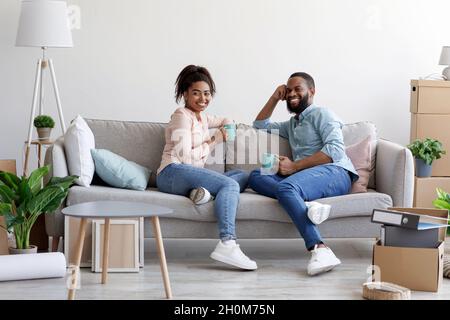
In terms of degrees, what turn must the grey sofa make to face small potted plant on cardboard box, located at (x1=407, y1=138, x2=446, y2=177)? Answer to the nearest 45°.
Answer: approximately 135° to its left

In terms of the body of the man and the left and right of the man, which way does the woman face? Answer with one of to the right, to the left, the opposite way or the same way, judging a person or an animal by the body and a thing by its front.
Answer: to the left

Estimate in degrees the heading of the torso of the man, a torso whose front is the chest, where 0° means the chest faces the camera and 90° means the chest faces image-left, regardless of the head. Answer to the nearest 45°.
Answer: approximately 45°

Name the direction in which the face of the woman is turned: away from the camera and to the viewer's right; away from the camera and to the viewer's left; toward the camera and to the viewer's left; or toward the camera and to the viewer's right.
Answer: toward the camera and to the viewer's right

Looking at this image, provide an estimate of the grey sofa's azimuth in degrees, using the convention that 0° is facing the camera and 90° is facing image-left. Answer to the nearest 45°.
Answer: approximately 0°

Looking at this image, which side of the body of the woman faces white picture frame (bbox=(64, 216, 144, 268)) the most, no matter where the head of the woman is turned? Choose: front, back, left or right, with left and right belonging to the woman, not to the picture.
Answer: right

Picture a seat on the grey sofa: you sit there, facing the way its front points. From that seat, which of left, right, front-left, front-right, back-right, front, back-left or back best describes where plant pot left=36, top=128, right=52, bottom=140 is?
back-right

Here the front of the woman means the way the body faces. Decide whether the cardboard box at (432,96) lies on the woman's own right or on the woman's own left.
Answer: on the woman's own left
